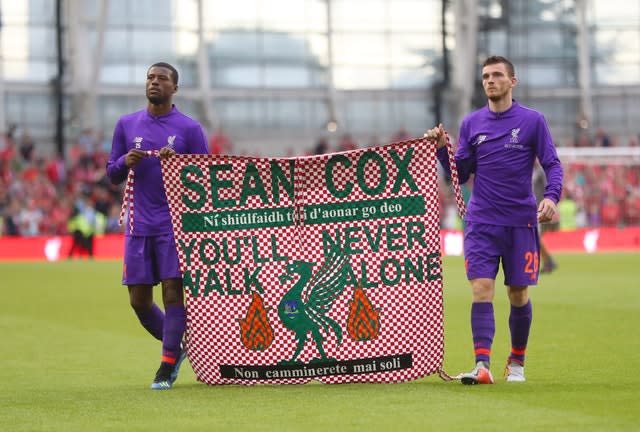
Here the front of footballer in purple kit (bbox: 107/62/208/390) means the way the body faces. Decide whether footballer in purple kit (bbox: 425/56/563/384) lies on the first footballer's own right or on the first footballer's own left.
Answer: on the first footballer's own left

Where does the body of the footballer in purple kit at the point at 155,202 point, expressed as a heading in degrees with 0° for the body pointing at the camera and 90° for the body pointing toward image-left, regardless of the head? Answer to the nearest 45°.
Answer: approximately 0°
